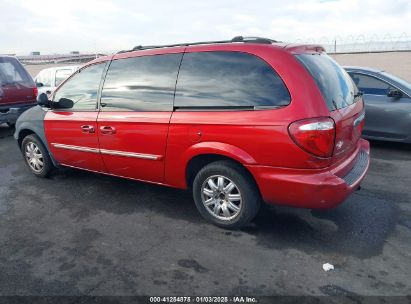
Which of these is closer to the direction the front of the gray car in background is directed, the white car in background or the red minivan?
the red minivan

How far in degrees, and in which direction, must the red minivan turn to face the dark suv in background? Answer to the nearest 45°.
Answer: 0° — it already faces it

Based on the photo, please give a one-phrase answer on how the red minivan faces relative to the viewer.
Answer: facing away from the viewer and to the left of the viewer

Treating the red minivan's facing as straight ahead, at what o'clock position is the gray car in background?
The gray car in background is roughly at 3 o'clock from the red minivan.

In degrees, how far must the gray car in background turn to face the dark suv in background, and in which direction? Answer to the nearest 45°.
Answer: approximately 135° to its right

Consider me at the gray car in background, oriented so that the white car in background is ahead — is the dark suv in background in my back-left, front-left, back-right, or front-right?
front-left

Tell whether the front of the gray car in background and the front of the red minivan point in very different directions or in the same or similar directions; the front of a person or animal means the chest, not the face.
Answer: very different directions

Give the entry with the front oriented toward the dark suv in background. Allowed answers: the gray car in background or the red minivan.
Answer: the red minivan

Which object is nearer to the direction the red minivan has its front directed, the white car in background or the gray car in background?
the white car in background

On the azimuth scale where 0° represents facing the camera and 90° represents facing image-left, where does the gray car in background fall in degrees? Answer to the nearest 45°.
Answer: approximately 315°

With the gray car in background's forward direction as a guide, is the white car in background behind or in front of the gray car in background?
behind

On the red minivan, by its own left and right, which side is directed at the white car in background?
front
